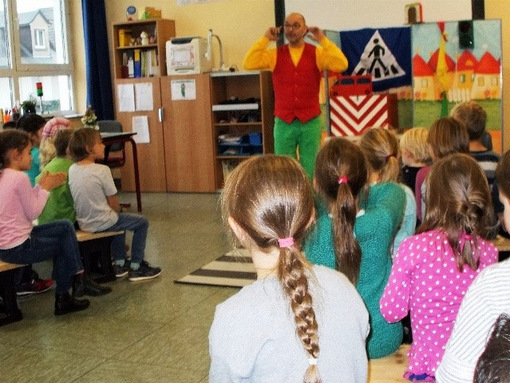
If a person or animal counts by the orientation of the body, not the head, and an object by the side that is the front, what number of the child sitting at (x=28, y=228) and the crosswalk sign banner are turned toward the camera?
1

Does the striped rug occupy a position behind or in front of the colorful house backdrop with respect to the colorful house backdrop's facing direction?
in front

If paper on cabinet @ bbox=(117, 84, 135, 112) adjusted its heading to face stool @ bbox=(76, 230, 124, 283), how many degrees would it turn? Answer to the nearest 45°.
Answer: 0° — it already faces it

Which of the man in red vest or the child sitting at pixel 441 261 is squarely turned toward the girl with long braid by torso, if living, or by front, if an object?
the man in red vest

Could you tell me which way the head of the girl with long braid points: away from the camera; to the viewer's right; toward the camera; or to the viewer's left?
away from the camera

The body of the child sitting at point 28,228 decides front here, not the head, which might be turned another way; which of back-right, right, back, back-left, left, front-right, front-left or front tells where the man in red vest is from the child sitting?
front-left

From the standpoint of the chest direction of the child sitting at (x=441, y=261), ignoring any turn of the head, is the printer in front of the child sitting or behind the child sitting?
in front

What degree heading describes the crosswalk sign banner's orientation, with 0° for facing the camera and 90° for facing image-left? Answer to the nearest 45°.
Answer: approximately 0°
